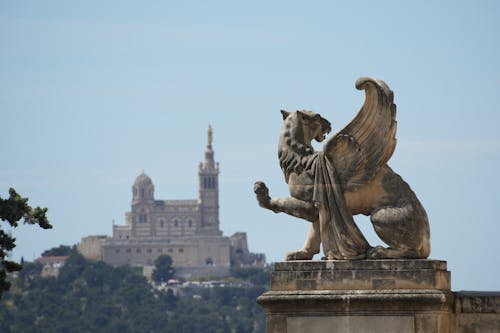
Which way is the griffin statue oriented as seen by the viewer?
to the viewer's left

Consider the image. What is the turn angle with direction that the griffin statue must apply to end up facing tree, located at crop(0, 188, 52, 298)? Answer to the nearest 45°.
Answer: approximately 45° to its right
